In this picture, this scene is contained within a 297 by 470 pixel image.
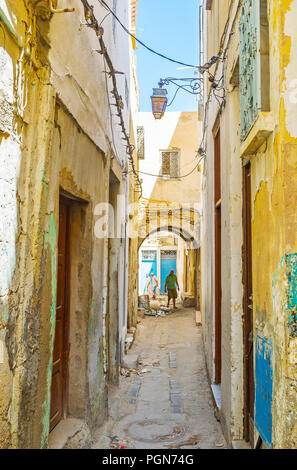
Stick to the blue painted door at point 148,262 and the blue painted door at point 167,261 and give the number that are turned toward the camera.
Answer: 2

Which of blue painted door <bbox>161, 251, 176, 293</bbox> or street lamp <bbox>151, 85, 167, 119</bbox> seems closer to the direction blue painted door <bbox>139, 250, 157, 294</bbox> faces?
the street lamp

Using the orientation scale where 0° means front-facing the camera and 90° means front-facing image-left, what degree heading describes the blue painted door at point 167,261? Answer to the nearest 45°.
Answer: approximately 0°

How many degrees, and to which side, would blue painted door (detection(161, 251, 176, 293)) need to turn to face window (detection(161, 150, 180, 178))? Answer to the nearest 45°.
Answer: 0° — it already faces it

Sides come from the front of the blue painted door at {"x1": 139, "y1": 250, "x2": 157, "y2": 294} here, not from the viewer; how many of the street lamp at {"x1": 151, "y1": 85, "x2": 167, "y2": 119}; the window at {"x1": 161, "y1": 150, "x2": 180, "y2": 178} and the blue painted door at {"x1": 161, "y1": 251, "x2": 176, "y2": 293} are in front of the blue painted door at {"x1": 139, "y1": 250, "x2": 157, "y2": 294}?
2

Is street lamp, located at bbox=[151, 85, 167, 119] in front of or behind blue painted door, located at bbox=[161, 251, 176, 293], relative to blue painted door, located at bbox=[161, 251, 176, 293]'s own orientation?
in front

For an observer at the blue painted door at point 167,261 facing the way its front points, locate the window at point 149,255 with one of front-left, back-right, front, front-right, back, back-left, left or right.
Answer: front-right

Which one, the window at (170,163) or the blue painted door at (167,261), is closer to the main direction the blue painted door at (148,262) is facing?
the window

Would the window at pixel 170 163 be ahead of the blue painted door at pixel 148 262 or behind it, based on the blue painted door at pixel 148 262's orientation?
ahead

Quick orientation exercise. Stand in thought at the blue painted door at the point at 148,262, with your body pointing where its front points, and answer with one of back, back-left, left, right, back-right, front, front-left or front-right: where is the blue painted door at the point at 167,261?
back-left
